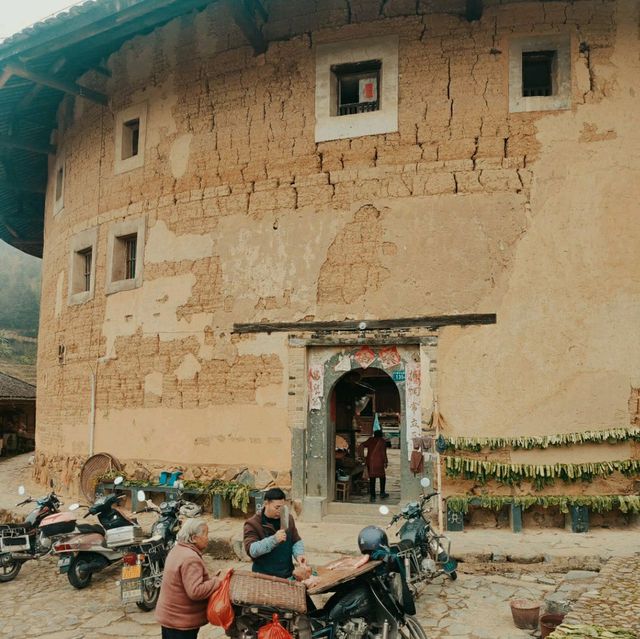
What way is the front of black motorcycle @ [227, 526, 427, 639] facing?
to the viewer's right

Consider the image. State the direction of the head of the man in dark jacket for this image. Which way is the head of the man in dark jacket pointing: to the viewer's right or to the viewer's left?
to the viewer's right

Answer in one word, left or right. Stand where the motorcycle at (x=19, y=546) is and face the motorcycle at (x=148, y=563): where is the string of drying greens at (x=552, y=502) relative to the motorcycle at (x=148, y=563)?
left

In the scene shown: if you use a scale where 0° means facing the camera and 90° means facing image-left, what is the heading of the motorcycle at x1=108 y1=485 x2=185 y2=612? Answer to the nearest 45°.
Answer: approximately 225°

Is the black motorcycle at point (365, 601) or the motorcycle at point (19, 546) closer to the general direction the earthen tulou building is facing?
the black motorcycle

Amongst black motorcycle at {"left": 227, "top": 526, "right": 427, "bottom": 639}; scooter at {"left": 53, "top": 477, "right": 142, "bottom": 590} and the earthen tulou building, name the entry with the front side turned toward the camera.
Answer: the earthen tulou building

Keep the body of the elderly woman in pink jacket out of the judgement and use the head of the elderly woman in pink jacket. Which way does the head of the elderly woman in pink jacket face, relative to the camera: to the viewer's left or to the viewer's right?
to the viewer's right
